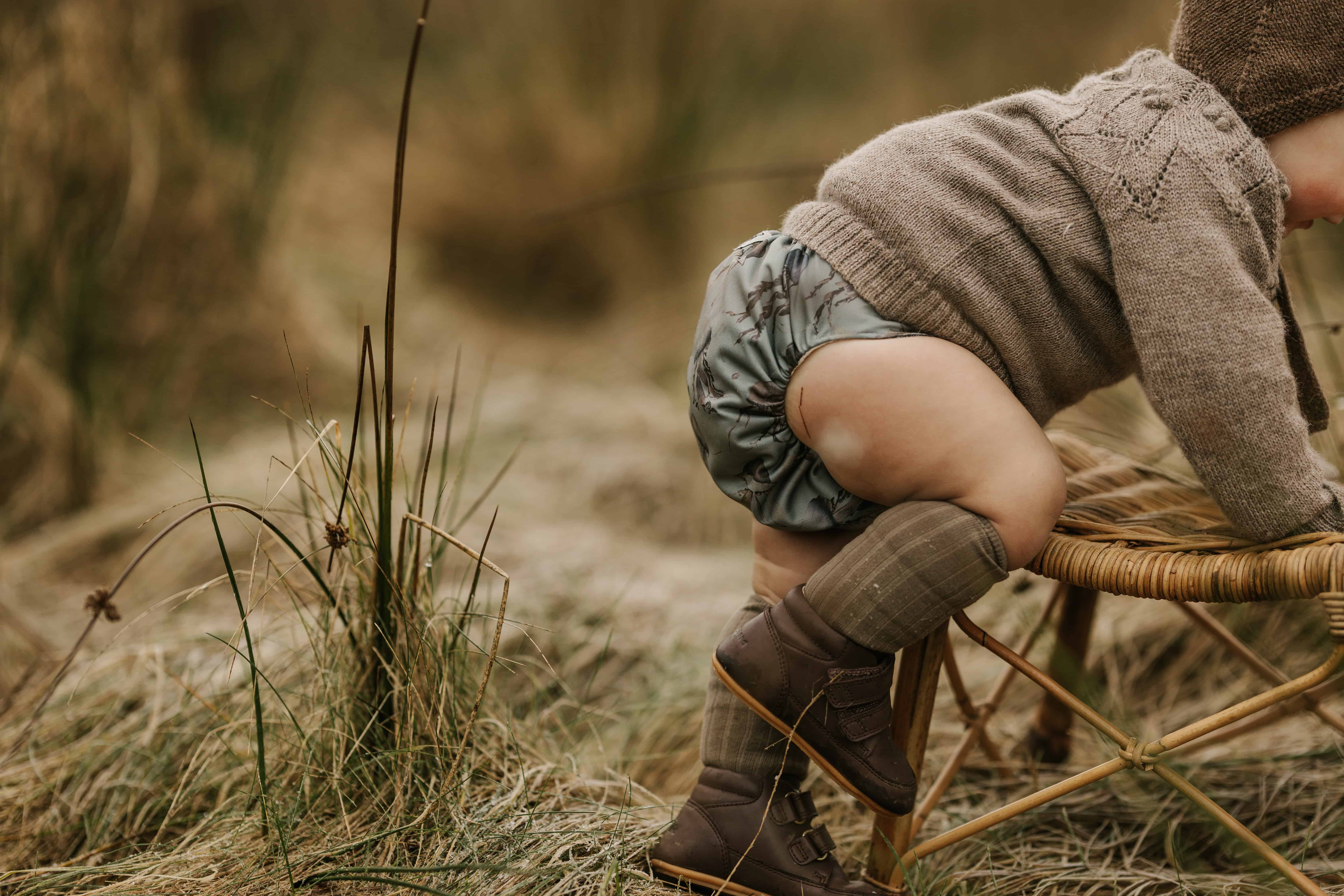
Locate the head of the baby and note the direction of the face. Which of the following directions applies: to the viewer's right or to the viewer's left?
to the viewer's right

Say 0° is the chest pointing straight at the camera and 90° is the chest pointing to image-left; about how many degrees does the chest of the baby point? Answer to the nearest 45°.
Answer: approximately 270°
